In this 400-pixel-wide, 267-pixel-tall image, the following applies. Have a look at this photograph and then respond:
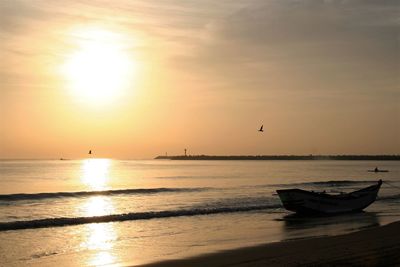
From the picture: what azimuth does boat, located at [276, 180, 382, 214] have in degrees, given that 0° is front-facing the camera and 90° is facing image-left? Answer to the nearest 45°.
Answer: approximately 270°

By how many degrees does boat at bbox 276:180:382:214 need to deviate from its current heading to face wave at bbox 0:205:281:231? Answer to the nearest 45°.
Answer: approximately 135° to its right
